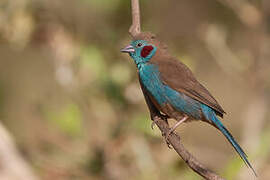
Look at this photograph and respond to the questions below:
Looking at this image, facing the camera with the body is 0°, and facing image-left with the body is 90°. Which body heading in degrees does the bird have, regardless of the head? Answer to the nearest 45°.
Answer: approximately 90°

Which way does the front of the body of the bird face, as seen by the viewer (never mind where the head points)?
to the viewer's left
